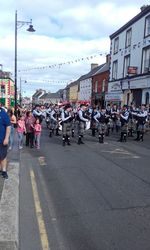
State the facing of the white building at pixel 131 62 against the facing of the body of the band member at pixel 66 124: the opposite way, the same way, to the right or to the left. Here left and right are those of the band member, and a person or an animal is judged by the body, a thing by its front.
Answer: to the right

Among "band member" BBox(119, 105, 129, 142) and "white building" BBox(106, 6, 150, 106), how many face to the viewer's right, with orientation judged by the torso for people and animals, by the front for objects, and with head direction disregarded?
0

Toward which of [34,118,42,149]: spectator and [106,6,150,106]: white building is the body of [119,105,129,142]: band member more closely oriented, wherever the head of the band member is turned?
the spectator

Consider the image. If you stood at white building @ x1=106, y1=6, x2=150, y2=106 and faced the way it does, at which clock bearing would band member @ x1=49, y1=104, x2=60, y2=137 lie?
The band member is roughly at 11 o'clock from the white building.

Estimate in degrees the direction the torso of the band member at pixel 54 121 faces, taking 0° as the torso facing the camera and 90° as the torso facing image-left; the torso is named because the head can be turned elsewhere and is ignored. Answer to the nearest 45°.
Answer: approximately 315°

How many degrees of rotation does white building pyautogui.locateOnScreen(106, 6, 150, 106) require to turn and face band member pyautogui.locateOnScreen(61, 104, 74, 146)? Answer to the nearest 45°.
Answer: approximately 45° to its left

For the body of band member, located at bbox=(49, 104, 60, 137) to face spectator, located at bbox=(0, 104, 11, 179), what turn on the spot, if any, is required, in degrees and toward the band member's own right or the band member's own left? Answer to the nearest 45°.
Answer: approximately 45° to the band member's own right

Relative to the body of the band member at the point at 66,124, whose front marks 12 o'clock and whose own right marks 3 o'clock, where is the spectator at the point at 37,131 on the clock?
The spectator is roughly at 3 o'clock from the band member.

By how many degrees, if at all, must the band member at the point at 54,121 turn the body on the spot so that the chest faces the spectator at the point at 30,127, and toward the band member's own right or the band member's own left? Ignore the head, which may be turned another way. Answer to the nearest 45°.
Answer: approximately 45° to the band member's own right

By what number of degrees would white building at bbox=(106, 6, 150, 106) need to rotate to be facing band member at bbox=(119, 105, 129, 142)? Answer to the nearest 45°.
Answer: approximately 45° to its left

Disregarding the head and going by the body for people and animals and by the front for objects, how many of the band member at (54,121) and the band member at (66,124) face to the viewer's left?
0

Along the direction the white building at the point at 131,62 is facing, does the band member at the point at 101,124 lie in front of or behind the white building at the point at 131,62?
in front
